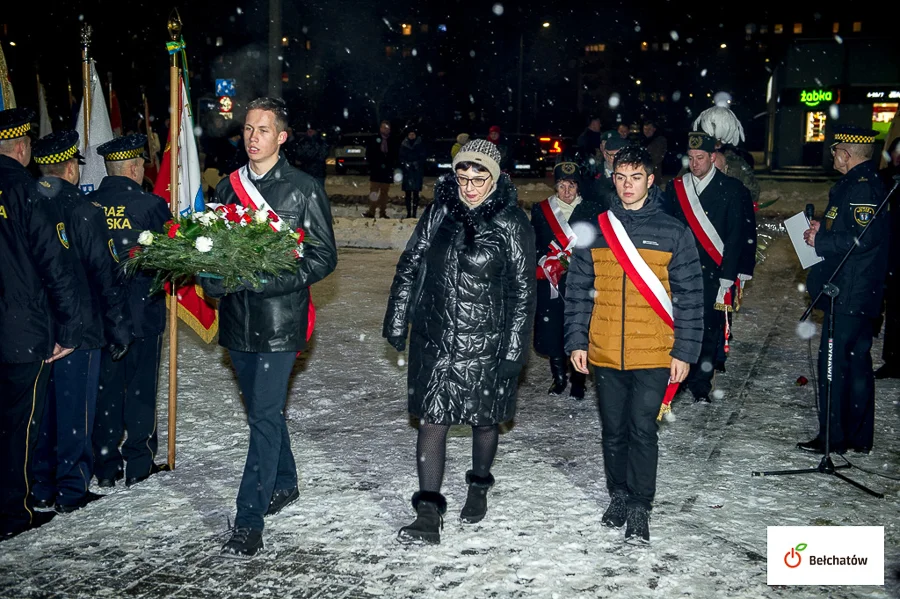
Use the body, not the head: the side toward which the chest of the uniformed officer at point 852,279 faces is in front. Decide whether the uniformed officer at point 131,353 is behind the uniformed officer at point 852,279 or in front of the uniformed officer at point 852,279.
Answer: in front

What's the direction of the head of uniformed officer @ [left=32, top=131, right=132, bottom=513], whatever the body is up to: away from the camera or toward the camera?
away from the camera

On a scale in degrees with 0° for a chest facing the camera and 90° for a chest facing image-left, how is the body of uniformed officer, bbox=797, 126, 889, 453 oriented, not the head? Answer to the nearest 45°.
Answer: approximately 90°

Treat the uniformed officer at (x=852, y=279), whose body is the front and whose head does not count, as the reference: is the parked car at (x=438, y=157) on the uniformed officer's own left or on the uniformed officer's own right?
on the uniformed officer's own right

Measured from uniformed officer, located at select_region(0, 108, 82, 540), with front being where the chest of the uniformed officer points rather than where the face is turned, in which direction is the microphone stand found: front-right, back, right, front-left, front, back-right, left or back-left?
front-right

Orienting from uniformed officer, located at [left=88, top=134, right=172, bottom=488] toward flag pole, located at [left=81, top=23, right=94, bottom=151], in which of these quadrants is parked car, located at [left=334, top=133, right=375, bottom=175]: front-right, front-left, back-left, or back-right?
front-right

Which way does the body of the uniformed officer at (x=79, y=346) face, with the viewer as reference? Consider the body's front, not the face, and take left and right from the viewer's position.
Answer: facing away from the viewer and to the right of the viewer

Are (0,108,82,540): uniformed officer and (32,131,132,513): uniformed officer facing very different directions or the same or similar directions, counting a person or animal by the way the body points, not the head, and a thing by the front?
same or similar directions

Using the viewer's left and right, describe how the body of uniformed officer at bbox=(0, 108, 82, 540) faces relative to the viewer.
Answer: facing away from the viewer and to the right of the viewer

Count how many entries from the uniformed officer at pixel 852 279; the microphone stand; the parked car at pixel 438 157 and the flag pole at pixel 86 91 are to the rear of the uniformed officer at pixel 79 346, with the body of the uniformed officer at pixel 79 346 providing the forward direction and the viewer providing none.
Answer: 0

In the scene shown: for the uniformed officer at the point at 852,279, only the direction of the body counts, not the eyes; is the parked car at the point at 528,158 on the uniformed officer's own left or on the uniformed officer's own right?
on the uniformed officer's own right

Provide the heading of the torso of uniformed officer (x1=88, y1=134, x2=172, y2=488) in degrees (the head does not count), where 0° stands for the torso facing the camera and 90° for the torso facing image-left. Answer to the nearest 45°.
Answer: approximately 225°

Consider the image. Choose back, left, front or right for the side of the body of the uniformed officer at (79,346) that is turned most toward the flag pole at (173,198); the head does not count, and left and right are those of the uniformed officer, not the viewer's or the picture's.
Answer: front

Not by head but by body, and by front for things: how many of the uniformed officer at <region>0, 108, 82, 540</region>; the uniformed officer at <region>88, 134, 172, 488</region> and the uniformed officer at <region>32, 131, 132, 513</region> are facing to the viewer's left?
0
